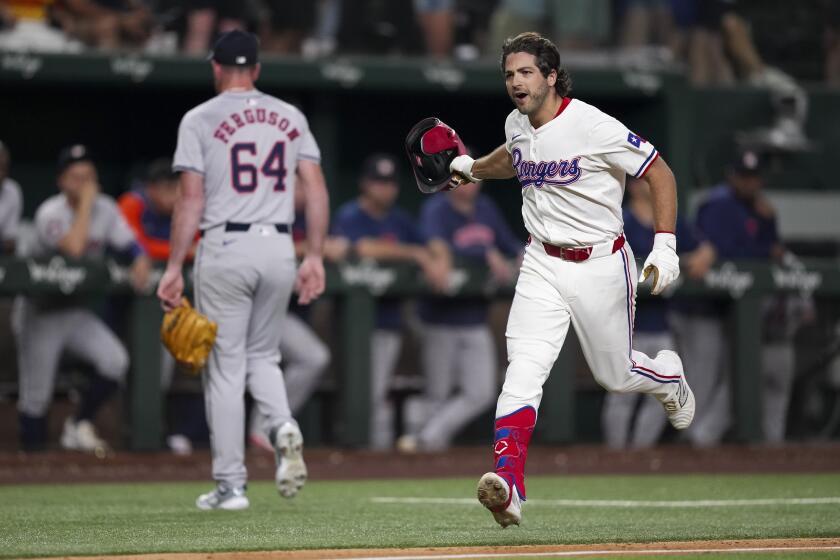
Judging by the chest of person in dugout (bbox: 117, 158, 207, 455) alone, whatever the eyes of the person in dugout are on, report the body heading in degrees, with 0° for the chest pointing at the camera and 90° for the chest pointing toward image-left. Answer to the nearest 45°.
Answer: approximately 0°

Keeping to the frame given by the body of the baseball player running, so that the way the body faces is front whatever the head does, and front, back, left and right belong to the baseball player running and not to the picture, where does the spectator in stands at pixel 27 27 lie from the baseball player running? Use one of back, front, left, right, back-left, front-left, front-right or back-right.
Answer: right

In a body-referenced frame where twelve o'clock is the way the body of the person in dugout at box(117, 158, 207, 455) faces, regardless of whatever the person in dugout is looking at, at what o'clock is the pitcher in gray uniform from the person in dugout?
The pitcher in gray uniform is roughly at 12 o'clock from the person in dugout.

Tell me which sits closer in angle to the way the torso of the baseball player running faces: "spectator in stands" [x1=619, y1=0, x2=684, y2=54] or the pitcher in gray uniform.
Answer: the pitcher in gray uniform

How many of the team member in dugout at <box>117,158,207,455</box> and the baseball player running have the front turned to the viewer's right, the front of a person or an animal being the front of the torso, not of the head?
0

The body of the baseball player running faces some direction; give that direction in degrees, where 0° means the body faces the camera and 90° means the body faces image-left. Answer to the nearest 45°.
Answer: approximately 45°

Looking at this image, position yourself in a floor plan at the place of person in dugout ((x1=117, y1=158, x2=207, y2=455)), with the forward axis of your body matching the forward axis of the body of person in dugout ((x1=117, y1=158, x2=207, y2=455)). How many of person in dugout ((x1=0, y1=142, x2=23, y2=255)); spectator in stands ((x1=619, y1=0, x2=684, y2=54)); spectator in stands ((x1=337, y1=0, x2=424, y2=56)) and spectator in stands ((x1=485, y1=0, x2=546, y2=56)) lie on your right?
1

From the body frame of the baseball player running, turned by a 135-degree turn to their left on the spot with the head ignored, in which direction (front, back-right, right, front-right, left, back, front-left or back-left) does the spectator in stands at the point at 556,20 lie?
left

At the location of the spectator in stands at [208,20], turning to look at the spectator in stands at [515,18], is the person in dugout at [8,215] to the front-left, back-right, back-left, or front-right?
back-right

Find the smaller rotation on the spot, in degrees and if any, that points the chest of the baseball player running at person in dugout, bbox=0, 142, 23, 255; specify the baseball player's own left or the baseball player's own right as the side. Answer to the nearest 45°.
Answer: approximately 90° to the baseball player's own right

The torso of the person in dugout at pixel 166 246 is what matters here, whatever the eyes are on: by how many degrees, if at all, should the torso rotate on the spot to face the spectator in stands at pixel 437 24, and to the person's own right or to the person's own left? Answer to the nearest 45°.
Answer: approximately 135° to the person's own left

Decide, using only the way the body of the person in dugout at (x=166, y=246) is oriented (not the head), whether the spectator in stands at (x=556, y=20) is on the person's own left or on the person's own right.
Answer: on the person's own left

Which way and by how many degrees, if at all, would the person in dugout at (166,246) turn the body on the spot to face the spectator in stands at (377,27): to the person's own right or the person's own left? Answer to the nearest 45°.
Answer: approximately 135° to the person's own left

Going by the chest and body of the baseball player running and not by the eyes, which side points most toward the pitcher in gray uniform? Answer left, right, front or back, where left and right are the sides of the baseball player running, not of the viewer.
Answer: right

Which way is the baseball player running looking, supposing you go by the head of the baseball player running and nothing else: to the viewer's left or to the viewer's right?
to the viewer's left
